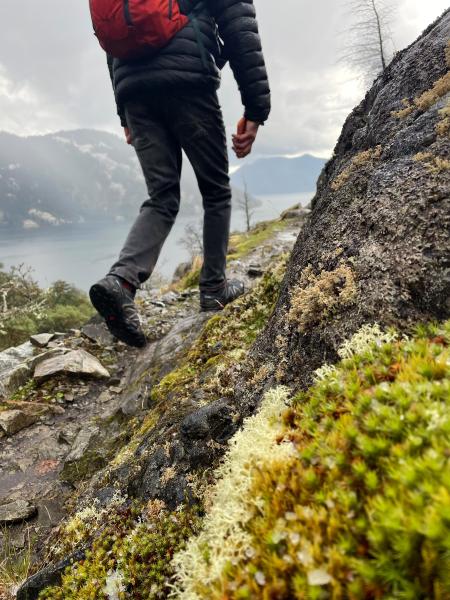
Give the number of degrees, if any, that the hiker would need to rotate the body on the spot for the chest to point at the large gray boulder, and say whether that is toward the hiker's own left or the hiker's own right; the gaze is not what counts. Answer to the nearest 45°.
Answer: approximately 90° to the hiker's own right

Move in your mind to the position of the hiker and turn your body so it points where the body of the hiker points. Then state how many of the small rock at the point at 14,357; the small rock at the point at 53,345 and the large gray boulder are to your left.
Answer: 2

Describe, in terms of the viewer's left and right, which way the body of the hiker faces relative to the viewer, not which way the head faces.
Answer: facing away from the viewer and to the right of the viewer

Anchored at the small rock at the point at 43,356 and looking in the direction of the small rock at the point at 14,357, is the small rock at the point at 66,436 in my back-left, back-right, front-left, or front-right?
back-left

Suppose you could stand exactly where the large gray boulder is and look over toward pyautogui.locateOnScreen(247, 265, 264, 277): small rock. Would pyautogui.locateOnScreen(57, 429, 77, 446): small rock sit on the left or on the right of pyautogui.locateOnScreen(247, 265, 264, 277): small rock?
left

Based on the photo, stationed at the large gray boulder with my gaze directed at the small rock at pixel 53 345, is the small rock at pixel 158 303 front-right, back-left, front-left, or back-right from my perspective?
front-right

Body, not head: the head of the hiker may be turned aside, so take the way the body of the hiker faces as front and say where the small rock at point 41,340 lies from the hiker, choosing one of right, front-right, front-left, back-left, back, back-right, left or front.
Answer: left

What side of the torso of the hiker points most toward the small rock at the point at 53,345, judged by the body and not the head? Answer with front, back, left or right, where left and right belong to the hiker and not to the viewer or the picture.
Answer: left

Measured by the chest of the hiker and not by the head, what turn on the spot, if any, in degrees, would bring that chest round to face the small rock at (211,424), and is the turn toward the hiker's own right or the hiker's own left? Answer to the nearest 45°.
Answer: approximately 135° to the hiker's own right
